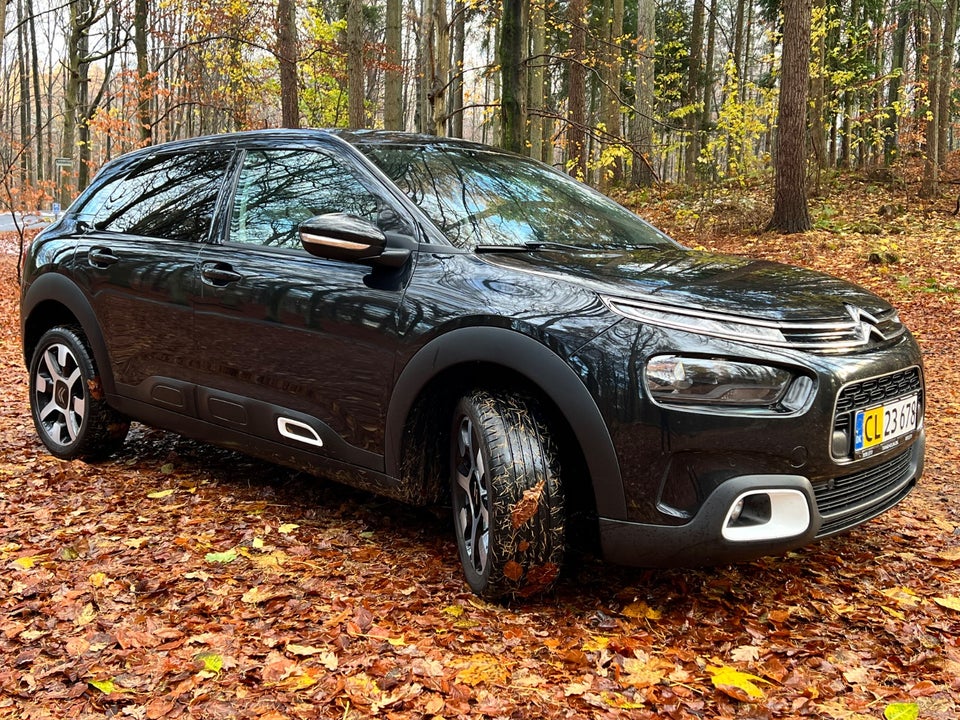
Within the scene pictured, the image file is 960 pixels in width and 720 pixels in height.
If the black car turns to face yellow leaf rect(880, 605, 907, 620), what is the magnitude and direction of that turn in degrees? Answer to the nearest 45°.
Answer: approximately 45° to its left

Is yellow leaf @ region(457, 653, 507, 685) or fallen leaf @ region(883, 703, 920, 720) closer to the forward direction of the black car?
the fallen leaf

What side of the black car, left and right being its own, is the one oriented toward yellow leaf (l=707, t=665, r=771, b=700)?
front

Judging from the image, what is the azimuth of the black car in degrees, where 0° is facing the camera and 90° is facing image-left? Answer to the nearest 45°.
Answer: approximately 315°

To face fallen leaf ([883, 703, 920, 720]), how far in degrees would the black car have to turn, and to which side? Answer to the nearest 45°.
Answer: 0° — it already faces it

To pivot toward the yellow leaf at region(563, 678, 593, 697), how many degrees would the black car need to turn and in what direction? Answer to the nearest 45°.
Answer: approximately 45° to its right

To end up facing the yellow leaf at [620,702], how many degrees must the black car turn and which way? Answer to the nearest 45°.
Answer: approximately 45° to its right

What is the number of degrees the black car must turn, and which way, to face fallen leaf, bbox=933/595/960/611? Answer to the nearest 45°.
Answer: approximately 45° to its left
